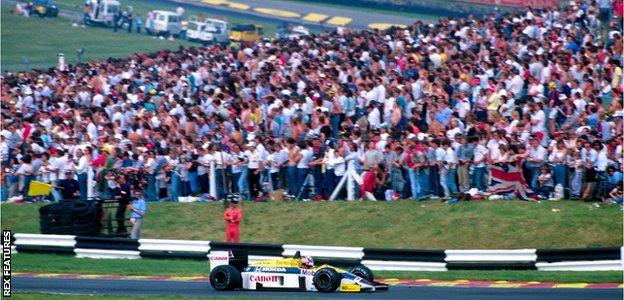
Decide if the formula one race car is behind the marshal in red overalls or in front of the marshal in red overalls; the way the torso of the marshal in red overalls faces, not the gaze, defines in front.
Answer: in front

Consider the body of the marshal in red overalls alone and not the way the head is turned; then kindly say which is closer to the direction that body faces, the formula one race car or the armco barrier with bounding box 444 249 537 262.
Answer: the formula one race car

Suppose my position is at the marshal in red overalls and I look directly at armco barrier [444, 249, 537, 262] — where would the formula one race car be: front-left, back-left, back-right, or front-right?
front-right

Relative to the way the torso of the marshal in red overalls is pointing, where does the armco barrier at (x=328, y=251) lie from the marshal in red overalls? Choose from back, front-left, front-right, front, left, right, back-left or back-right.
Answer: left

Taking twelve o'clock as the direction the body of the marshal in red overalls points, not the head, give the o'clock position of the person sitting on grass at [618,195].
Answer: The person sitting on grass is roughly at 9 o'clock from the marshal in red overalls.

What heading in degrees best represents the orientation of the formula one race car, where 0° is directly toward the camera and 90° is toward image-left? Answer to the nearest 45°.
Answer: approximately 315°

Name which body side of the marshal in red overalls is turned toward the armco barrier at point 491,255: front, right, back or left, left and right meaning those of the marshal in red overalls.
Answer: left

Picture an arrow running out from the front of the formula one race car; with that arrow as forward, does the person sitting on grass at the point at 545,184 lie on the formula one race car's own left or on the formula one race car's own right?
on the formula one race car's own left

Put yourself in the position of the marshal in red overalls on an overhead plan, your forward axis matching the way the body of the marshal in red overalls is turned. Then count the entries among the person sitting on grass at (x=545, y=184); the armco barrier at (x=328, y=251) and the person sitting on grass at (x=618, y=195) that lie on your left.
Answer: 3

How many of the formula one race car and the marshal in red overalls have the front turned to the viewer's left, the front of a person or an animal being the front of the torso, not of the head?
0

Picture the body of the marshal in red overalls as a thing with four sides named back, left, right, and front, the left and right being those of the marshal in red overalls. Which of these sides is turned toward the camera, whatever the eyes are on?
front
